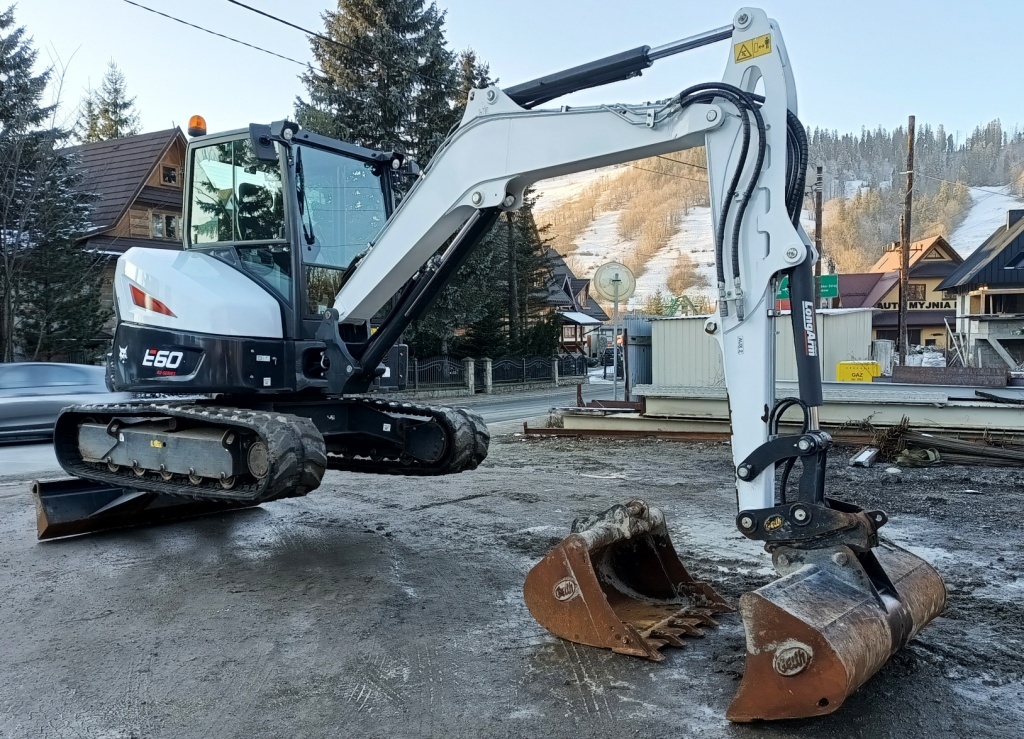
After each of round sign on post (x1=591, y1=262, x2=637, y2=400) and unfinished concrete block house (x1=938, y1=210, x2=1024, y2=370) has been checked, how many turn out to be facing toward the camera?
1

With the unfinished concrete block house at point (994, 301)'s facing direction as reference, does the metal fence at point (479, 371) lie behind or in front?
in front

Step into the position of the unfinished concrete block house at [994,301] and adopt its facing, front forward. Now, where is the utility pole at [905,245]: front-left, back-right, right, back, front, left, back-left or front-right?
front

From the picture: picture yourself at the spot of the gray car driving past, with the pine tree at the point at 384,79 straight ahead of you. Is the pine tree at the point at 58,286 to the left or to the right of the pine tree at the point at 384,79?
left

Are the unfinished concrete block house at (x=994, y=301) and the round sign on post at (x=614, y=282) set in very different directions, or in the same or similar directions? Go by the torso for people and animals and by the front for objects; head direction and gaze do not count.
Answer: very different directions

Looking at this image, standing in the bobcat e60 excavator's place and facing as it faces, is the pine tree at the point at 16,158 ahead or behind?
behind

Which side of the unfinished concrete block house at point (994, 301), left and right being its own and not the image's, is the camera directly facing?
front

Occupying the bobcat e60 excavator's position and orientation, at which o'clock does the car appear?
The car is roughly at 6 o'clock from the bobcat e60 excavator.

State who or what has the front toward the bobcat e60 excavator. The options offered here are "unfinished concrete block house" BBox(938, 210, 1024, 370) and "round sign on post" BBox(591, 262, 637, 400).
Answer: the unfinished concrete block house
